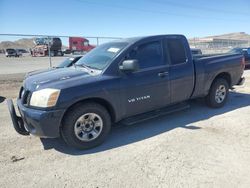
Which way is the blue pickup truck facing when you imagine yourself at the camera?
facing the viewer and to the left of the viewer
